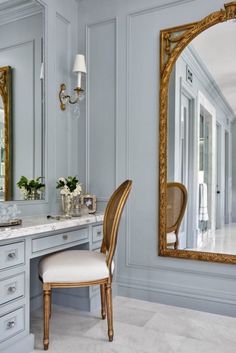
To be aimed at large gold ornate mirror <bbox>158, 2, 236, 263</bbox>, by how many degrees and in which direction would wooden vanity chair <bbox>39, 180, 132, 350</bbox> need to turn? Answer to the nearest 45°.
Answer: approximately 135° to its right

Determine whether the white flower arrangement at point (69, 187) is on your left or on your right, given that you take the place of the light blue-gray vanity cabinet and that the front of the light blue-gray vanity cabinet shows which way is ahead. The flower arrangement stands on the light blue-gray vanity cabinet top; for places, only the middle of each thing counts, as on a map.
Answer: on your left

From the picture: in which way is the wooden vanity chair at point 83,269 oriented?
to the viewer's left
